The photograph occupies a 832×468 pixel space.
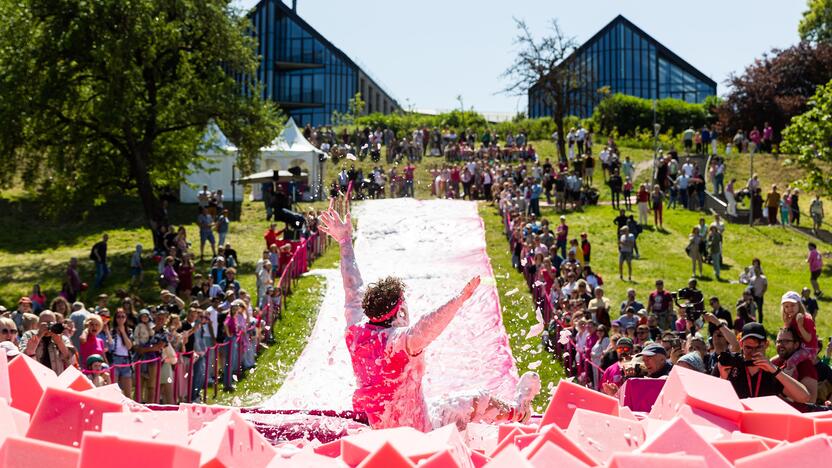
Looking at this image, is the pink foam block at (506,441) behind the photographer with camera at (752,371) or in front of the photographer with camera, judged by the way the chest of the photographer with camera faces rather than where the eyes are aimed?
in front

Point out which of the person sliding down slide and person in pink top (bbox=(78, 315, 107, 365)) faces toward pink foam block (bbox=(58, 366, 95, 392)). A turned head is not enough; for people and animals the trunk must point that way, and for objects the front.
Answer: the person in pink top

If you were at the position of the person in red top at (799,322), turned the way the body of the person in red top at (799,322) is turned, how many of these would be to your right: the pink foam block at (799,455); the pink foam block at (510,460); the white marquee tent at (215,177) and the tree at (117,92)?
2

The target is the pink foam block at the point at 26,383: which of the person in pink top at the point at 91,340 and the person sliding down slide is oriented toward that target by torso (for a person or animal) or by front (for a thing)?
the person in pink top

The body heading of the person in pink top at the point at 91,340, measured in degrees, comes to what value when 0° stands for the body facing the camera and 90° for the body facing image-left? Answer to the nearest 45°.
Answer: approximately 0°

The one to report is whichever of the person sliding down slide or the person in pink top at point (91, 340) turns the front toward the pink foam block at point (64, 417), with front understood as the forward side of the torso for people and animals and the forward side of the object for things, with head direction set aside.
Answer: the person in pink top

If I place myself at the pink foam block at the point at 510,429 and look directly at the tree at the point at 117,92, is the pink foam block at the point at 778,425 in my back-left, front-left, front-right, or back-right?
back-right

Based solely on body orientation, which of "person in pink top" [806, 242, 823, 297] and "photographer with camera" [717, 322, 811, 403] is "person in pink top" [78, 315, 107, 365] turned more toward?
the photographer with camera

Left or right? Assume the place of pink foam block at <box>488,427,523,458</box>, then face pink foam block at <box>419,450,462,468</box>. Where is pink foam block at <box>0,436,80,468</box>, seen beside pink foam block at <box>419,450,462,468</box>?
right

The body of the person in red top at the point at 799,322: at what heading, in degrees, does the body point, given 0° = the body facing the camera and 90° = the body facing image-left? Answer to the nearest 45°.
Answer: approximately 45°
